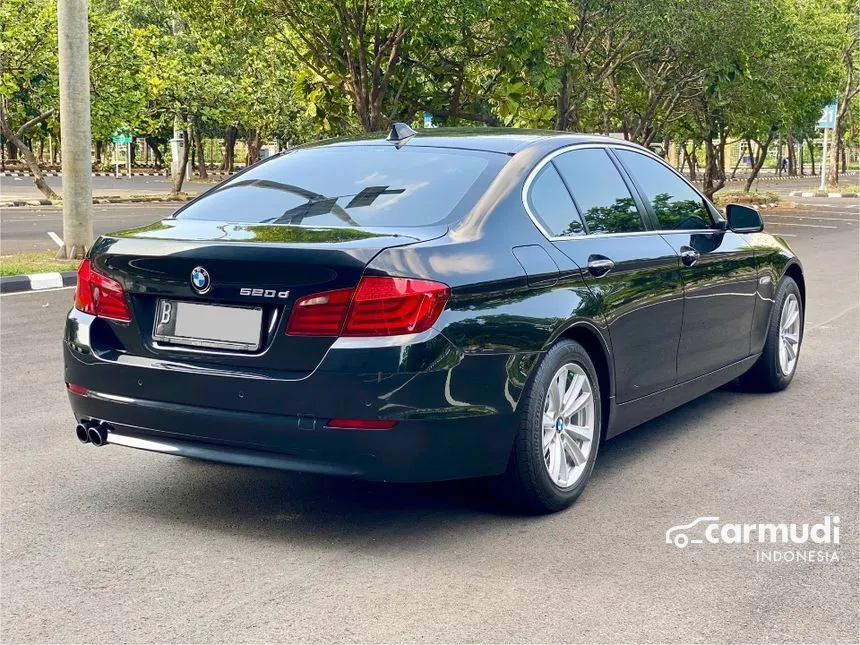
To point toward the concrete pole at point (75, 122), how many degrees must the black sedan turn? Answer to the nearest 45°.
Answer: approximately 45° to its left

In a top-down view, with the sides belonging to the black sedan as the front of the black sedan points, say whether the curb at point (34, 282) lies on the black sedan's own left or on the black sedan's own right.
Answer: on the black sedan's own left

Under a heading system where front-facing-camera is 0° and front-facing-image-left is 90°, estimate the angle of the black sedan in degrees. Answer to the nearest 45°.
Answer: approximately 225°

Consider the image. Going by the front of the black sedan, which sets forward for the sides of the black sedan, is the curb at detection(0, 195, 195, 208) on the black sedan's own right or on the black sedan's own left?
on the black sedan's own left
